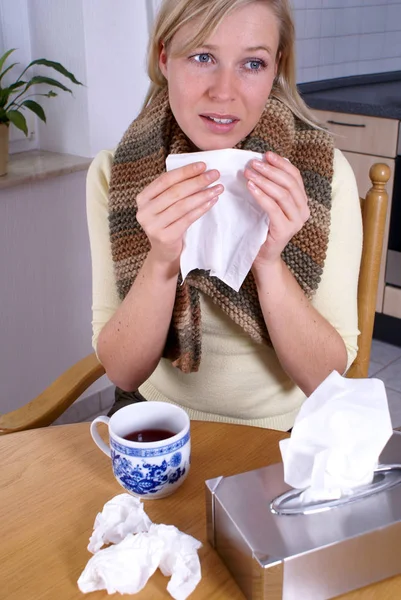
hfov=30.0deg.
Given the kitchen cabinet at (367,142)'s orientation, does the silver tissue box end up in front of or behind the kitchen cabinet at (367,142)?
in front

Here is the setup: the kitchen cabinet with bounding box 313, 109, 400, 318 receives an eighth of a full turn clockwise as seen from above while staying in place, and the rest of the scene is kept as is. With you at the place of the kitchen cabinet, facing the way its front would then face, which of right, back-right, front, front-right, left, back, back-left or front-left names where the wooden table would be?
left

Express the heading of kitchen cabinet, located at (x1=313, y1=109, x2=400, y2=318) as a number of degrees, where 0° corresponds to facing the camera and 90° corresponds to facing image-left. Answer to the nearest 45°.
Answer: approximately 45°

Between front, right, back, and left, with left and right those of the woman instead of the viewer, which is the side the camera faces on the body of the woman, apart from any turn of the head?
front

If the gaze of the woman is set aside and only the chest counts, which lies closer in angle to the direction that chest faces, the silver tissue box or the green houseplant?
the silver tissue box

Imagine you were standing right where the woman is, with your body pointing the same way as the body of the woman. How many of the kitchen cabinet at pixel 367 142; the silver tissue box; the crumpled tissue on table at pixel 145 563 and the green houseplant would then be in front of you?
2

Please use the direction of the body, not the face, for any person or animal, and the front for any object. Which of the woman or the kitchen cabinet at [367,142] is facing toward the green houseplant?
the kitchen cabinet

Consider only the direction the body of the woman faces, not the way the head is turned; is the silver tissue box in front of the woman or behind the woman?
in front

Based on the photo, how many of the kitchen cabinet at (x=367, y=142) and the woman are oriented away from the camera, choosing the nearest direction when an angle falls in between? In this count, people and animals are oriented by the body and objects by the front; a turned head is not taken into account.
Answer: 0
